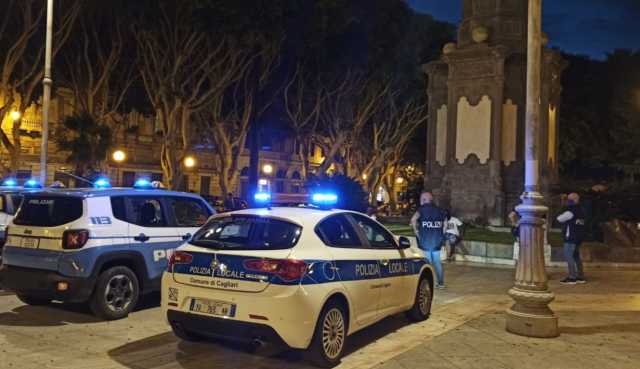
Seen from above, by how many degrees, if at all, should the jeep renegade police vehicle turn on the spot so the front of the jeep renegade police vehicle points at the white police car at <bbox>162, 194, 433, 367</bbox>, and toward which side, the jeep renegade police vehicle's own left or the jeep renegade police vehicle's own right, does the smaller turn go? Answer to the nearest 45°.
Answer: approximately 90° to the jeep renegade police vehicle's own right

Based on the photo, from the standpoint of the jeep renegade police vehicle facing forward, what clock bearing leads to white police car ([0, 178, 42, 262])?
The white police car is roughly at 10 o'clock from the jeep renegade police vehicle.

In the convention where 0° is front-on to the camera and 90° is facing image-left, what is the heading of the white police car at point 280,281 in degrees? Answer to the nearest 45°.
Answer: approximately 225°

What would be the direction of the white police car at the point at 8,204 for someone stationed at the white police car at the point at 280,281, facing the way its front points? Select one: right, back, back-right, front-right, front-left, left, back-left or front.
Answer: left

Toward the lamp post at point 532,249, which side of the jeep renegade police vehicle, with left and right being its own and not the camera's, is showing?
right

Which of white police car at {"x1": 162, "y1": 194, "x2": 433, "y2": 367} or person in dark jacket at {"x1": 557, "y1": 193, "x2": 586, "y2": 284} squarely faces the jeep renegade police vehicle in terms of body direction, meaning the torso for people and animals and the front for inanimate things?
the person in dark jacket

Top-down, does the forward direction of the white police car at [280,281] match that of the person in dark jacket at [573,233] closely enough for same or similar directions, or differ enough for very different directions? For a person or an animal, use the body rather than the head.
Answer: very different directions

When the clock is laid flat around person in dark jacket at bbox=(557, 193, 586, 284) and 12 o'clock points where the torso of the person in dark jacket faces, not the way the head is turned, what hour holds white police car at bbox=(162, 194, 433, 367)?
The white police car is roughly at 11 o'clock from the person in dark jacket.

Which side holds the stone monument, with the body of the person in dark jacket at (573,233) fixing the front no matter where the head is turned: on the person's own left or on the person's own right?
on the person's own right

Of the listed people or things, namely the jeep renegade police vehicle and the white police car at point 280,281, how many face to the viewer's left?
0

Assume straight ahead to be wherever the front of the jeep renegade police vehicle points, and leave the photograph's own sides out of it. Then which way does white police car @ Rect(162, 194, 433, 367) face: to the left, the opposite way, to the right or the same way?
the same way

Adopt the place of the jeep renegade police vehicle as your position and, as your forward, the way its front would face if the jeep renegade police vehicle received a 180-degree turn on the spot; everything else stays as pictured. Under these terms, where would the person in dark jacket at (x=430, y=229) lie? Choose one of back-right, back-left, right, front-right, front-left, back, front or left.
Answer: back-left

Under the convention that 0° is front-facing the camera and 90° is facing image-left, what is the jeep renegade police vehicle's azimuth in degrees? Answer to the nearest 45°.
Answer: approximately 225°

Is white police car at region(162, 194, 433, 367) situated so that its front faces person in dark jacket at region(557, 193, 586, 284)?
yes

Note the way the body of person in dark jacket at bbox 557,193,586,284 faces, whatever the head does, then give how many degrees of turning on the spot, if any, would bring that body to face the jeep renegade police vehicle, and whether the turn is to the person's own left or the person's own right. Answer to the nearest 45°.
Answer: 0° — they already face it

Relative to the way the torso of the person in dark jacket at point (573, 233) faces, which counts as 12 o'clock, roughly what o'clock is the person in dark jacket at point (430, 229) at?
the person in dark jacket at point (430, 229) is roughly at 12 o'clock from the person in dark jacket at point (573, 233).

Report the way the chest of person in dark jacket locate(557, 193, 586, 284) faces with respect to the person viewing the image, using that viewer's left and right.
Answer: facing the viewer and to the left of the viewer
